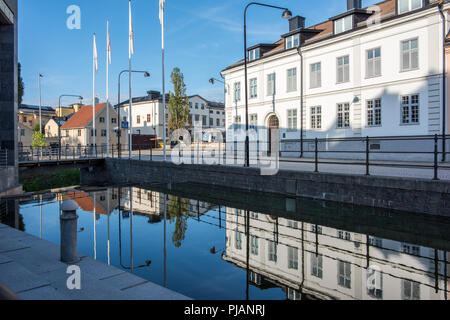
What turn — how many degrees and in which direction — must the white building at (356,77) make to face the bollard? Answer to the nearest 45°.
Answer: approximately 45° to its left

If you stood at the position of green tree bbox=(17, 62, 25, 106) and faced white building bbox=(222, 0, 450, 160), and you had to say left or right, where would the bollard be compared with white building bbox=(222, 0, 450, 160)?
right

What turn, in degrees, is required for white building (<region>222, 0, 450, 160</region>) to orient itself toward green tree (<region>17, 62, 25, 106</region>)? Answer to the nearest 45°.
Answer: approximately 45° to its right
